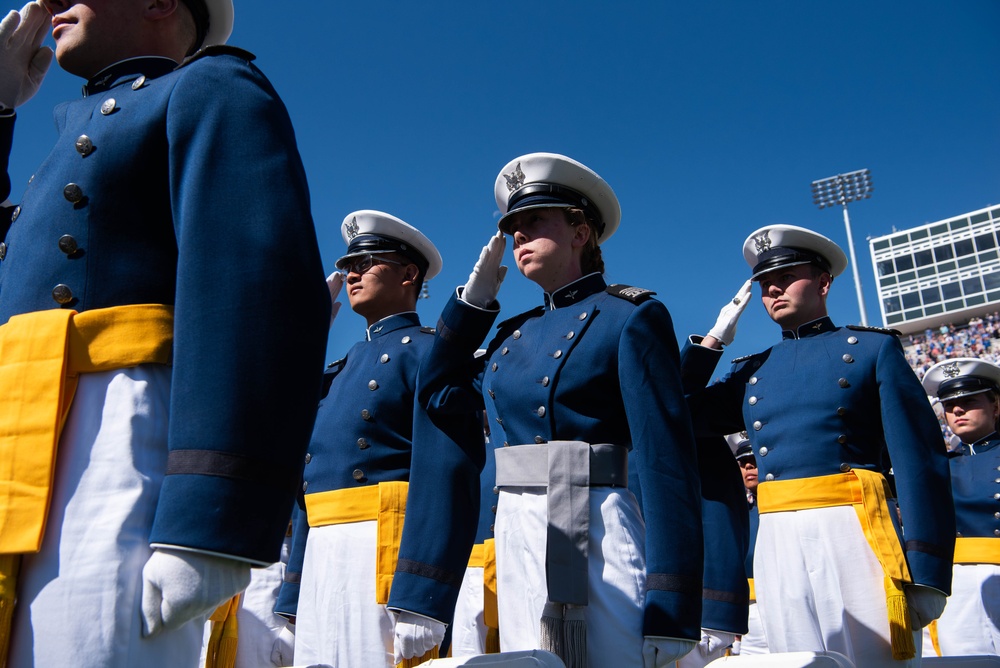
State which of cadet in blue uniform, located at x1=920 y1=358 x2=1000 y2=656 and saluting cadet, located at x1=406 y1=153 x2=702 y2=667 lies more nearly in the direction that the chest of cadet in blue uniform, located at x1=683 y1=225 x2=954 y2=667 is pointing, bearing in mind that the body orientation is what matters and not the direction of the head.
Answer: the saluting cadet

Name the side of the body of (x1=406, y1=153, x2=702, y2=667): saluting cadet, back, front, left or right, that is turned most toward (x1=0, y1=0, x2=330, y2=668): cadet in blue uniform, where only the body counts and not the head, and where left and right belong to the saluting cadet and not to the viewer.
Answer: front

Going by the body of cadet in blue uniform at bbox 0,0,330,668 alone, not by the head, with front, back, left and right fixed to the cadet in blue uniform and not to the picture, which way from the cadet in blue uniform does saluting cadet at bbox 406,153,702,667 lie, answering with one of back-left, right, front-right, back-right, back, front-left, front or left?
back

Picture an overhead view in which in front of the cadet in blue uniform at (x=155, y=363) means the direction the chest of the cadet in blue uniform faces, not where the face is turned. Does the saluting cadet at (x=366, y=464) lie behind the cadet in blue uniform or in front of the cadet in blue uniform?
behind

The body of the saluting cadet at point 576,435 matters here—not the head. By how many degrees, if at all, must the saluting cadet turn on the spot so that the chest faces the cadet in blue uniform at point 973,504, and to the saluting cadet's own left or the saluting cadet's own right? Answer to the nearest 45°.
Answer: approximately 180°

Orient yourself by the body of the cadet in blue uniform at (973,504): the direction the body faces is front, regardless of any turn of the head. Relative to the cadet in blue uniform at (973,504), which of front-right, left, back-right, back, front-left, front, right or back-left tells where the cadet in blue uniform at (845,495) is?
front-left

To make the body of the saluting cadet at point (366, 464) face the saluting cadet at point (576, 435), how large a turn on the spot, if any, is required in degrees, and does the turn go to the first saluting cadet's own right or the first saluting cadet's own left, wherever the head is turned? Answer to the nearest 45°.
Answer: approximately 90° to the first saluting cadet's own left

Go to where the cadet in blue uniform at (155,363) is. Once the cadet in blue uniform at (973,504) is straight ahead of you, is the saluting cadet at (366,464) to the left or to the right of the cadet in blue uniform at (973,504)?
left

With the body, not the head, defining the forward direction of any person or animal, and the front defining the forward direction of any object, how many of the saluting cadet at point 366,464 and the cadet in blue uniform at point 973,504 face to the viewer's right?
0

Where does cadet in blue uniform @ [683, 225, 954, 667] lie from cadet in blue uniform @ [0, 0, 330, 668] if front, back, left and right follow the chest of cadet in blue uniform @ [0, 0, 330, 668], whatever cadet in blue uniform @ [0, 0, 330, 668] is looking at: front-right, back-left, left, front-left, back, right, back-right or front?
back

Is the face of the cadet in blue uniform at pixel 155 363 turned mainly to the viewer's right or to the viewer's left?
to the viewer's left

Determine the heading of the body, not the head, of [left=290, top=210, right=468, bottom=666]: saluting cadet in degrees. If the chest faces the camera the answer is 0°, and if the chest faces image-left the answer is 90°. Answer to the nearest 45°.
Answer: approximately 45°
